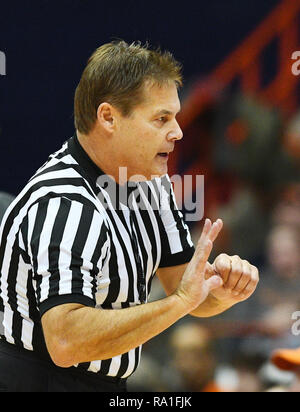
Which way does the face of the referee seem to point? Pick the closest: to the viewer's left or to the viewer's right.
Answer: to the viewer's right

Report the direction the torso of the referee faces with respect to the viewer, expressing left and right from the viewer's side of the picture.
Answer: facing the viewer and to the right of the viewer
